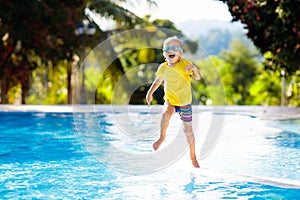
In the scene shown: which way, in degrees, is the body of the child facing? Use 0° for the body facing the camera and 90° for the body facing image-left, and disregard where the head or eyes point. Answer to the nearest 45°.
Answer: approximately 0°
